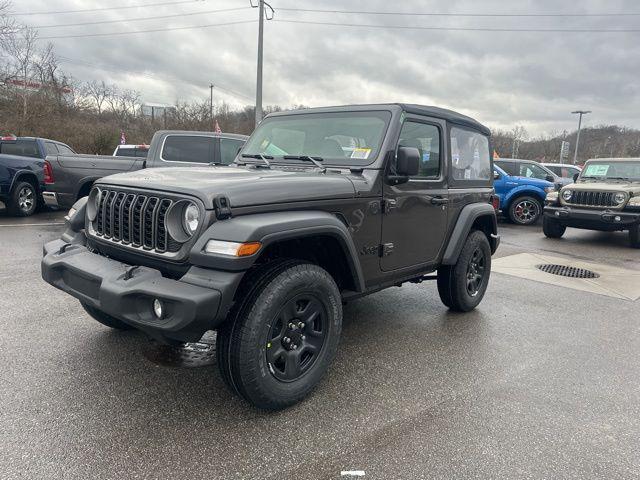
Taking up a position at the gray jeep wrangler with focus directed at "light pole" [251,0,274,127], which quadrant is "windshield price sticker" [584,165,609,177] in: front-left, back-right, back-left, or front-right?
front-right

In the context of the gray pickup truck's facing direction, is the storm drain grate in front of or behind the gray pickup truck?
in front

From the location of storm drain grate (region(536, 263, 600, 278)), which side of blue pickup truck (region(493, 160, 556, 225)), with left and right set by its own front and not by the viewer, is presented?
right

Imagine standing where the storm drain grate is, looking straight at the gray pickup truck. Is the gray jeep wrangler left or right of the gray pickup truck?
left

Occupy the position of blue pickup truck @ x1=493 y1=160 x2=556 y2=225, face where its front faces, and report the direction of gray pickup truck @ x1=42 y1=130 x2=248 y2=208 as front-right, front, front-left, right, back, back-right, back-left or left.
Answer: back-right

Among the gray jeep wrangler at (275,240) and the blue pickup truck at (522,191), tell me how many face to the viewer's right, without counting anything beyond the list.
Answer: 1

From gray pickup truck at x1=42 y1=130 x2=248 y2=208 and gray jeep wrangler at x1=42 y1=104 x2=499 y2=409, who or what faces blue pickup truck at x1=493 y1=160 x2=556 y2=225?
the gray pickup truck

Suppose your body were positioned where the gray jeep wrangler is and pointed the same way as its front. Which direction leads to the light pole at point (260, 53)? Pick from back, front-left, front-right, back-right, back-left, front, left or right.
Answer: back-right

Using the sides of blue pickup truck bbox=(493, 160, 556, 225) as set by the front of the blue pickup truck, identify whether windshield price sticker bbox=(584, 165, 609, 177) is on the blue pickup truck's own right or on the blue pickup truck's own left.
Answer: on the blue pickup truck's own right

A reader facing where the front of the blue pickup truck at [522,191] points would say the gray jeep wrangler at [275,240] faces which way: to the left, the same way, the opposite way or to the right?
to the right

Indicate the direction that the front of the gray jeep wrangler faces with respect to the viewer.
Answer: facing the viewer and to the left of the viewer

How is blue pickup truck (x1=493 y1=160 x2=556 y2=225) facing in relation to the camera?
to the viewer's right

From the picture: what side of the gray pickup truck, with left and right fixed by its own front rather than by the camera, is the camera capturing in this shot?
right

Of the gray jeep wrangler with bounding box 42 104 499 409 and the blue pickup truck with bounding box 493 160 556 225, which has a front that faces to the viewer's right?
the blue pickup truck

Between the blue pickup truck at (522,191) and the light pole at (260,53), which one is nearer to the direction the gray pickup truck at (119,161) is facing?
the blue pickup truck

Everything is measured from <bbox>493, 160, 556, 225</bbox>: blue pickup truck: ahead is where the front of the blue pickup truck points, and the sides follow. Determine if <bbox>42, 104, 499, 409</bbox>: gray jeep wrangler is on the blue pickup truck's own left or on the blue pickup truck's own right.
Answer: on the blue pickup truck's own right

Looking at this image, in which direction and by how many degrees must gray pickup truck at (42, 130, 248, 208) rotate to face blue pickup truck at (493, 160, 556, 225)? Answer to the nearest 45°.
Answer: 0° — it already faces it

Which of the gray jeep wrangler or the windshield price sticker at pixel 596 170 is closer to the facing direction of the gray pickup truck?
the windshield price sticker
